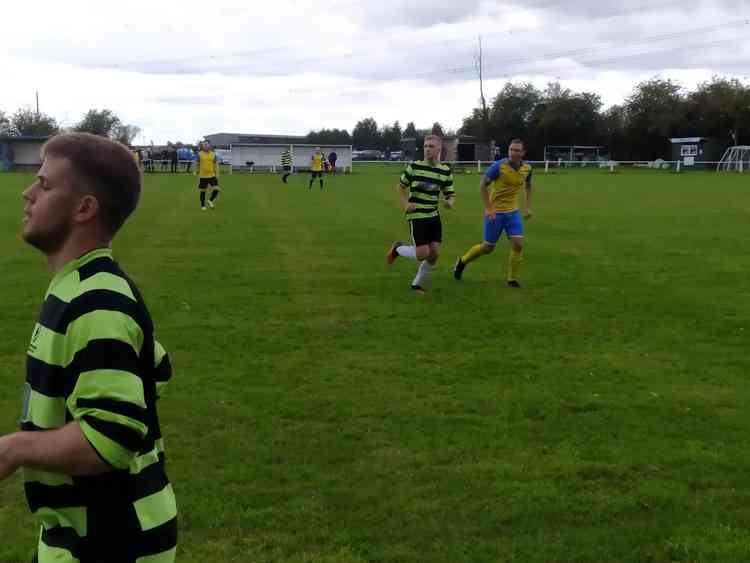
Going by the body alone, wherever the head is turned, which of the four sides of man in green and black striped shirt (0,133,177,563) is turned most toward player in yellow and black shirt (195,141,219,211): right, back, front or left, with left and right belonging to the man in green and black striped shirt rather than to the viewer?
right

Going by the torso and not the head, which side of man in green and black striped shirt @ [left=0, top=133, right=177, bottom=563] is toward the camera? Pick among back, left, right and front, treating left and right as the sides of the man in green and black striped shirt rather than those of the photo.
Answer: left

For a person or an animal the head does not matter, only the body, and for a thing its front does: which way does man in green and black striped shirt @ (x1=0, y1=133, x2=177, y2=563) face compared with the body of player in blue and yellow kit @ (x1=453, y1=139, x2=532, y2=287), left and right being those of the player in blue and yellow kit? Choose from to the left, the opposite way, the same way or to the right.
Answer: to the right

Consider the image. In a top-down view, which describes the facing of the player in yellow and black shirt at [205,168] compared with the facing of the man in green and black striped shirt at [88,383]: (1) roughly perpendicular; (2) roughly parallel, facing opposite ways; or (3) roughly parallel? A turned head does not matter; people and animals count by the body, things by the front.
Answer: roughly perpendicular

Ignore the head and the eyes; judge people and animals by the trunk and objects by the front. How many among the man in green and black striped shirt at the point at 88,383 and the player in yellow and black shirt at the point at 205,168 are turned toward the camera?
1

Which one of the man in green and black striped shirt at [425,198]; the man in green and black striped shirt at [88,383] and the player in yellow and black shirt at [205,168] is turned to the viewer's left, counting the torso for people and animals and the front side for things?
the man in green and black striped shirt at [88,383]

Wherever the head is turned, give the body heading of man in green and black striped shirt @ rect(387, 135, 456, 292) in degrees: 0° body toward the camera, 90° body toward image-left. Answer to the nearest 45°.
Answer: approximately 315°

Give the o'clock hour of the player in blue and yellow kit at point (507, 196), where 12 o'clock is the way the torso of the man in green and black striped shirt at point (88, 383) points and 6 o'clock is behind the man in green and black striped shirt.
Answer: The player in blue and yellow kit is roughly at 4 o'clock from the man in green and black striped shirt.

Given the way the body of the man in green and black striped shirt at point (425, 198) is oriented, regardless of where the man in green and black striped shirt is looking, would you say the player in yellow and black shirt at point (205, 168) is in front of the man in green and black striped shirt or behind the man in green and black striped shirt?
behind
